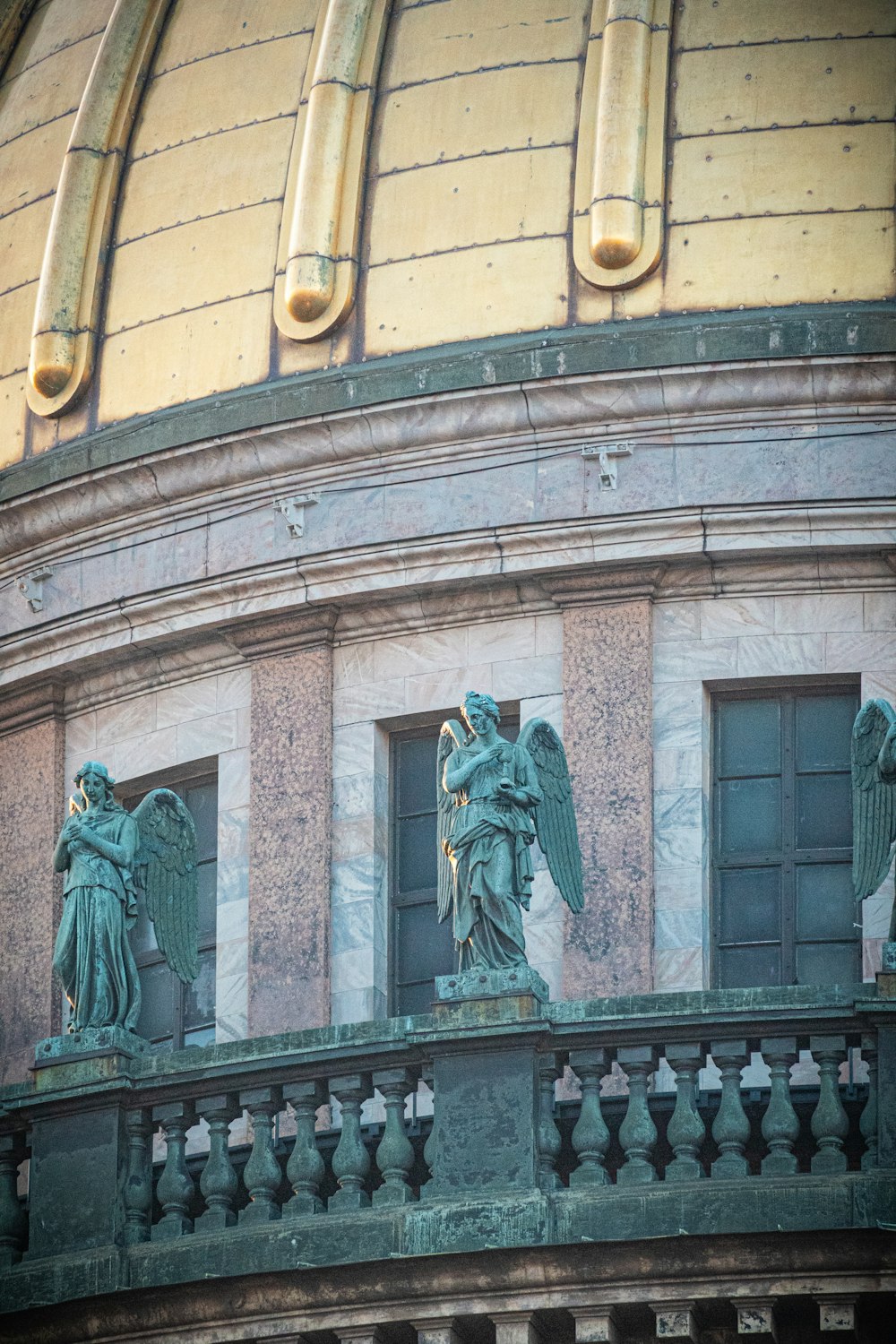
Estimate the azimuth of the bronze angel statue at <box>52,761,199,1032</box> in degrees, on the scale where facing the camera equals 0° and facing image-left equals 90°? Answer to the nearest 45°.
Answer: approximately 45°

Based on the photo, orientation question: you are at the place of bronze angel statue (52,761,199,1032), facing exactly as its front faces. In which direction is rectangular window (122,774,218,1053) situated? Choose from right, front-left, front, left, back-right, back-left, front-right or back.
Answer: back-right

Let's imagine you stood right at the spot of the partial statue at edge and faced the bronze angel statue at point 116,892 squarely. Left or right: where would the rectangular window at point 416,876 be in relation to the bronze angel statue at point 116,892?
right
